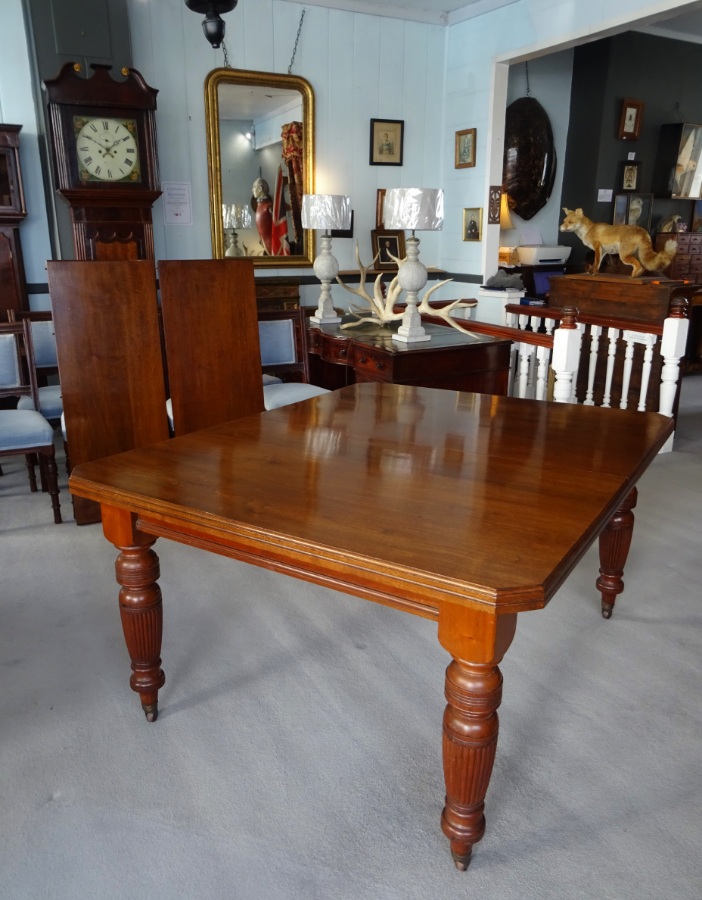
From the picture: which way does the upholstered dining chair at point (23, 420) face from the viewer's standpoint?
toward the camera

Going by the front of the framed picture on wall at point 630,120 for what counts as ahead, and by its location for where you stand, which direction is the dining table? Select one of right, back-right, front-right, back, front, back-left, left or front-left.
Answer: front

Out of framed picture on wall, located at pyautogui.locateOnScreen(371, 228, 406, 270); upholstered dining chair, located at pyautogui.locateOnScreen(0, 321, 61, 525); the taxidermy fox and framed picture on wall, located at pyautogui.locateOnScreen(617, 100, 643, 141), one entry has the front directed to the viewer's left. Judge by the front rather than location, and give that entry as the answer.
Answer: the taxidermy fox

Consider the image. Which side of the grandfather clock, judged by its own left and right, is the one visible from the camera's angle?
front

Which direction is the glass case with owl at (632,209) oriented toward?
toward the camera

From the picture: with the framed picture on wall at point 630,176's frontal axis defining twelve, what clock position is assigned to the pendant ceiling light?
The pendant ceiling light is roughly at 1 o'clock from the framed picture on wall.

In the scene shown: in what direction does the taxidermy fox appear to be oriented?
to the viewer's left

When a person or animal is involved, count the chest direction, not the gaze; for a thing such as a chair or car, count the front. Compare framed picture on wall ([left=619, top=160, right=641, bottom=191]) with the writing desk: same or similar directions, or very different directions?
same or similar directions

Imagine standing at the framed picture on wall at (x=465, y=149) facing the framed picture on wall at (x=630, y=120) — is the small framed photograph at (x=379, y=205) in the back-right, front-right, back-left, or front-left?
back-left

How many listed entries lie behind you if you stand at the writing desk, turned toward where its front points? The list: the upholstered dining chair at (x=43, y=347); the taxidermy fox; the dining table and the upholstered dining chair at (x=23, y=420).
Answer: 1

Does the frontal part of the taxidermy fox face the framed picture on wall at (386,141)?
yes

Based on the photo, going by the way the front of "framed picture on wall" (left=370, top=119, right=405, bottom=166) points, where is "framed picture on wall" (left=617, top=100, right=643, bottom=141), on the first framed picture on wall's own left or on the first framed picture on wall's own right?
on the first framed picture on wall's own left

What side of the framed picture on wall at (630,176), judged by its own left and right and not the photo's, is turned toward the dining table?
front
